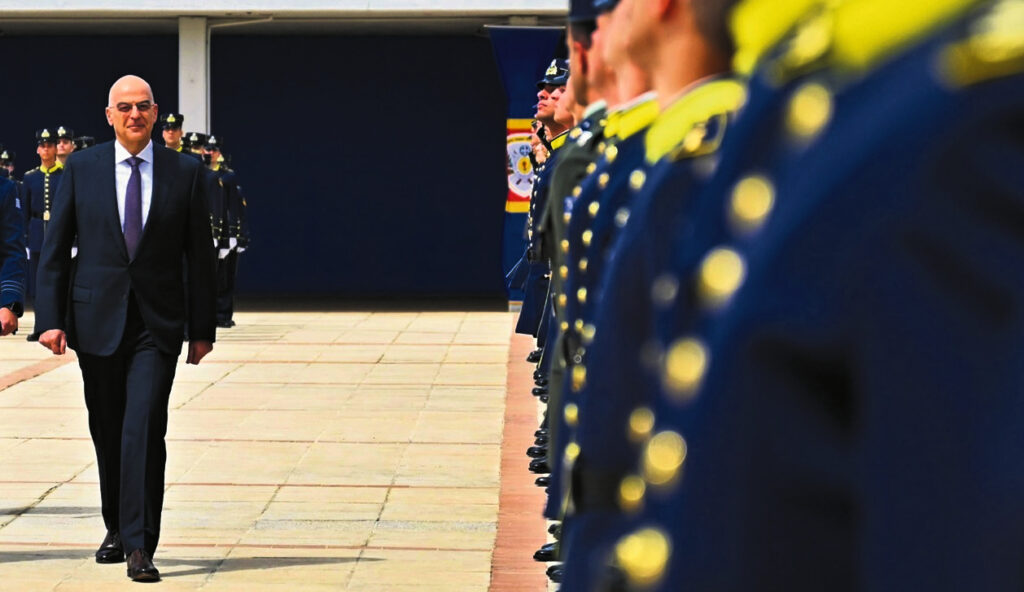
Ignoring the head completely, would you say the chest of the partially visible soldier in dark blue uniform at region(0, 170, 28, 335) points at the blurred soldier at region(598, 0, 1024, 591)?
yes

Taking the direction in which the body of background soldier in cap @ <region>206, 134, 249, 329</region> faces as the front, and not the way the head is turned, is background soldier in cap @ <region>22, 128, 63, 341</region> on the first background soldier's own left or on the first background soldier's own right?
on the first background soldier's own right

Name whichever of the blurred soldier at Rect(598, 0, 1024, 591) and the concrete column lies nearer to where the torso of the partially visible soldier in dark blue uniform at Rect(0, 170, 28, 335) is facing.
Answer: the blurred soldier

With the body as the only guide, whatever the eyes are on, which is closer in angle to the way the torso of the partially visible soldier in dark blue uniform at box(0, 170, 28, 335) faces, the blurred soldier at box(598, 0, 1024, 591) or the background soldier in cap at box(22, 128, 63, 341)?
the blurred soldier

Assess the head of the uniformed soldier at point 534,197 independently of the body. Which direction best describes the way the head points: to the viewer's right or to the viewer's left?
to the viewer's left

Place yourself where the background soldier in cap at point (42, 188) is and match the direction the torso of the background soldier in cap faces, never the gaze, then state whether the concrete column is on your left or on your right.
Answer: on your left

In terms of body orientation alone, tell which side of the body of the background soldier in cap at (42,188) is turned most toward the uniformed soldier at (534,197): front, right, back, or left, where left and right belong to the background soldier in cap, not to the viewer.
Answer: front
